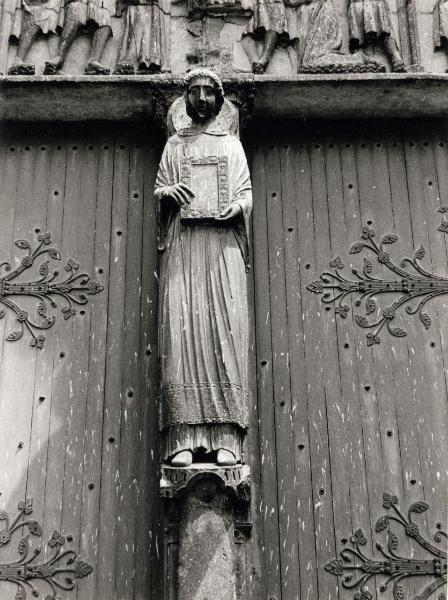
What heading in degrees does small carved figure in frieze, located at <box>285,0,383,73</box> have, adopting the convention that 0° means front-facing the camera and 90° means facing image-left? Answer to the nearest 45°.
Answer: approximately 90°

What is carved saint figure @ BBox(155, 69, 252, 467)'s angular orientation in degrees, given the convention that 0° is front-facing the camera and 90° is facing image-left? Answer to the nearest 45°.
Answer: approximately 0°
